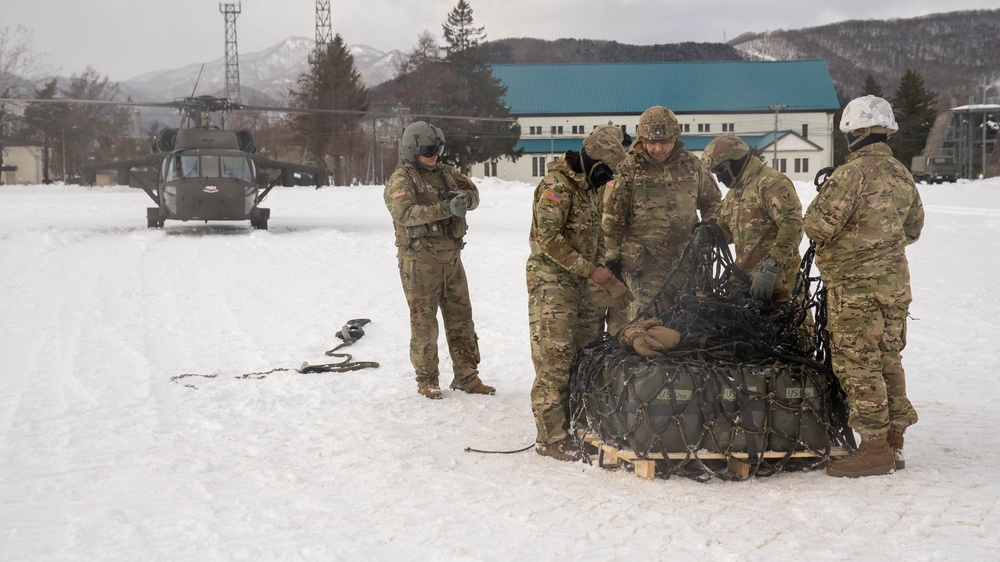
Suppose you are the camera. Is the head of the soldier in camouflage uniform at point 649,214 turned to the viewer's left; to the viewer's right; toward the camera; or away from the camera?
toward the camera

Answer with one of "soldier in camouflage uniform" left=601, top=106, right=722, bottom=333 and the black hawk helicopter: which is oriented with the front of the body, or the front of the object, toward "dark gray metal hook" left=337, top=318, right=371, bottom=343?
the black hawk helicopter

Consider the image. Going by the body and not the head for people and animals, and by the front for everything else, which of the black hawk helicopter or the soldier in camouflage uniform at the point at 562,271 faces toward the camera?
the black hawk helicopter

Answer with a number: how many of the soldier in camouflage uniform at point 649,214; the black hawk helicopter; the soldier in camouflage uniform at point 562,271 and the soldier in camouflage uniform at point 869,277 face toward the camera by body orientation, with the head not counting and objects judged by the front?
2

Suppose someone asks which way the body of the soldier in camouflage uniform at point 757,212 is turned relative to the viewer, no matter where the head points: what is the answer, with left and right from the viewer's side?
facing the viewer and to the left of the viewer

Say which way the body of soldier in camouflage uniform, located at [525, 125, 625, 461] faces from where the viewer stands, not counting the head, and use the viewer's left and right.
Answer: facing to the right of the viewer

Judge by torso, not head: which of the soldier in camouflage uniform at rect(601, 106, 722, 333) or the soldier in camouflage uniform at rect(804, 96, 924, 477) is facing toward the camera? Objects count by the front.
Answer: the soldier in camouflage uniform at rect(601, 106, 722, 333)

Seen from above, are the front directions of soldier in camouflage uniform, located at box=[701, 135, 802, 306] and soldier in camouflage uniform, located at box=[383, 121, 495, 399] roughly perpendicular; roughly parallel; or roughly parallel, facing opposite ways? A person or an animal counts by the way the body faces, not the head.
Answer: roughly perpendicular

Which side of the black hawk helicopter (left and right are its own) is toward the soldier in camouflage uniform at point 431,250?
front

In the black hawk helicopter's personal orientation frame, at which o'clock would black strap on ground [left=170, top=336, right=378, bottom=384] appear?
The black strap on ground is roughly at 12 o'clock from the black hawk helicopter.

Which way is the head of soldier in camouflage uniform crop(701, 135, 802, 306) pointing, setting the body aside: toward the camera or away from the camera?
toward the camera

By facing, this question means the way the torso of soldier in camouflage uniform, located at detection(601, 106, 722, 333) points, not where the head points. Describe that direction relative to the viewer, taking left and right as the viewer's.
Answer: facing the viewer

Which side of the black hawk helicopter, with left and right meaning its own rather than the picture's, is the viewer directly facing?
front

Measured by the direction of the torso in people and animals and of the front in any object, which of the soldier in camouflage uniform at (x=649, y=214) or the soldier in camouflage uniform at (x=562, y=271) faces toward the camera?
the soldier in camouflage uniform at (x=649, y=214)
